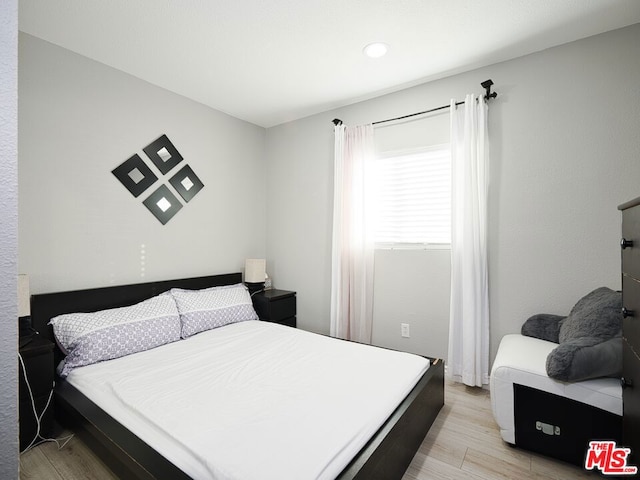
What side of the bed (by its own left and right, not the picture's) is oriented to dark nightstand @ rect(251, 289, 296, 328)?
left

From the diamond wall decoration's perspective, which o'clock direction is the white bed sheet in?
The white bed sheet is roughly at 1 o'clock from the diamond wall decoration.

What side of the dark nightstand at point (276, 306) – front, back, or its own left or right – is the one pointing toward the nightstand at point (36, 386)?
right

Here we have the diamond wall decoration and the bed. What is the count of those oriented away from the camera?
0

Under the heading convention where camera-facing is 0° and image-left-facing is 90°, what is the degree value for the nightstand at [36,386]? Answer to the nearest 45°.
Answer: approximately 0°

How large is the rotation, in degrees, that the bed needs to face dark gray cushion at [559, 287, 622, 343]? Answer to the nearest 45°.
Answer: approximately 45° to its left

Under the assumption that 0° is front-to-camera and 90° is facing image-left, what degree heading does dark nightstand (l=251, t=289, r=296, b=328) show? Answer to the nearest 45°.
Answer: approximately 315°

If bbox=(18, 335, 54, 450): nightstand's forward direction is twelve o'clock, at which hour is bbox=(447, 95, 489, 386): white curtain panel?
The white curtain panel is roughly at 10 o'clock from the nightstand.
